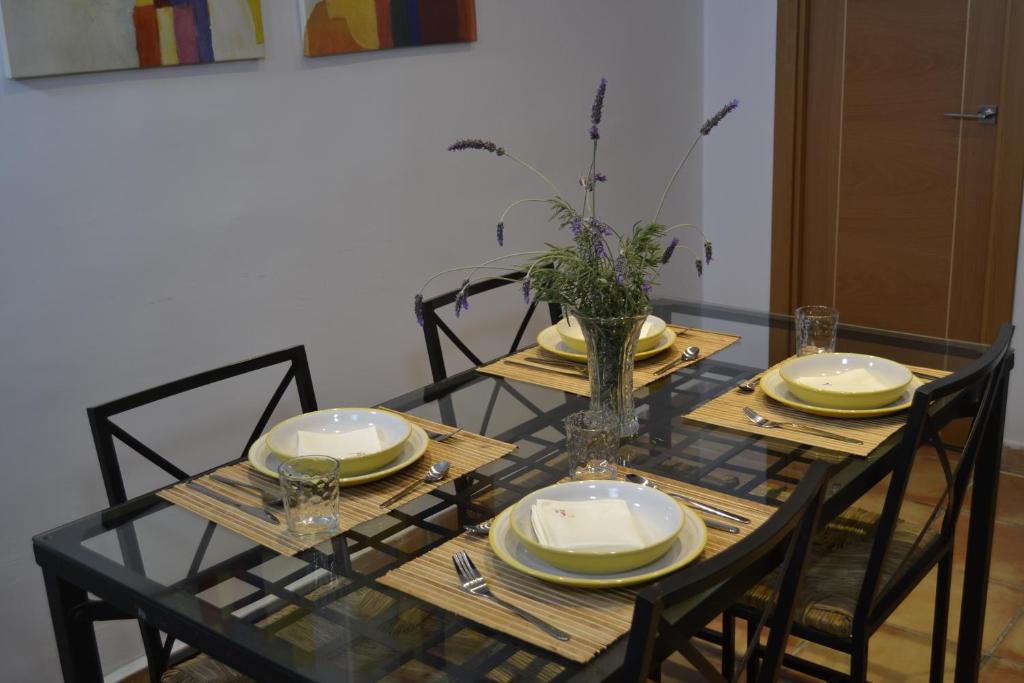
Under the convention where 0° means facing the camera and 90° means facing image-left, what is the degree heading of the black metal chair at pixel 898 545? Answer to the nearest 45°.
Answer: approximately 135°

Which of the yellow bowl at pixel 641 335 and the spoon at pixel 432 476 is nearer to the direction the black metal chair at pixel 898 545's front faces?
the yellow bowl

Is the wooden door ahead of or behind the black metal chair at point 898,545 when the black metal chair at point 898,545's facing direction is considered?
ahead

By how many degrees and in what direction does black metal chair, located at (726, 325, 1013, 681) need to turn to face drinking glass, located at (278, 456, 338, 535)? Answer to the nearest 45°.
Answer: approximately 90° to its left

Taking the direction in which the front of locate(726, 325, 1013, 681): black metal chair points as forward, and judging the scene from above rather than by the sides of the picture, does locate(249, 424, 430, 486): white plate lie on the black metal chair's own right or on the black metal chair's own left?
on the black metal chair's own left

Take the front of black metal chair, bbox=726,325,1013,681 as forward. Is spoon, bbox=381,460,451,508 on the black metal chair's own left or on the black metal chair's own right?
on the black metal chair's own left

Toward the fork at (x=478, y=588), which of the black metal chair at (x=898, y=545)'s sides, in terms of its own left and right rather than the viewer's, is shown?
left

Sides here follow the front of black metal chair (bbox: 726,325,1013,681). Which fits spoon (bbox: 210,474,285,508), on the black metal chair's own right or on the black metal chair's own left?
on the black metal chair's own left

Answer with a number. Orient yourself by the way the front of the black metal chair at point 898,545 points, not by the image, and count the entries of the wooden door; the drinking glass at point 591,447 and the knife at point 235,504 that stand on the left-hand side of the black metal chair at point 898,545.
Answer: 2

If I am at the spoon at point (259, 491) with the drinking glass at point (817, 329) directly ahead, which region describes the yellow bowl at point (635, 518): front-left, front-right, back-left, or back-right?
front-right

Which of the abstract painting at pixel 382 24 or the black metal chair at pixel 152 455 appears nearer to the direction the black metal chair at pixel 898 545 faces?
the abstract painting

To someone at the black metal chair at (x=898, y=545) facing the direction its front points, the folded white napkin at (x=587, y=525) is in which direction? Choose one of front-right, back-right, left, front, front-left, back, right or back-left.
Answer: left
